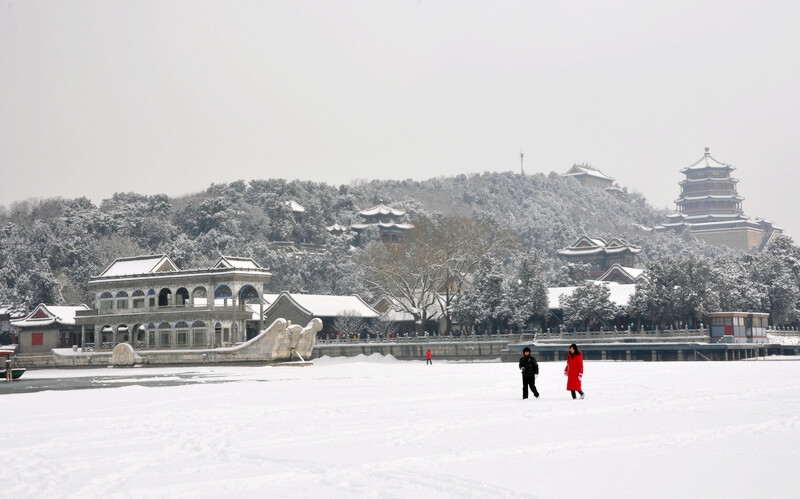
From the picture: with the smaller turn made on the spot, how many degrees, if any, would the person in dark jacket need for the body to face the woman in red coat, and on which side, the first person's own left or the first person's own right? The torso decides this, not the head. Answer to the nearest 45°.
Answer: approximately 90° to the first person's own left

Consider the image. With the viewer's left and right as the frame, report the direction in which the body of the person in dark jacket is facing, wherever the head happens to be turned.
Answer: facing the viewer and to the left of the viewer
